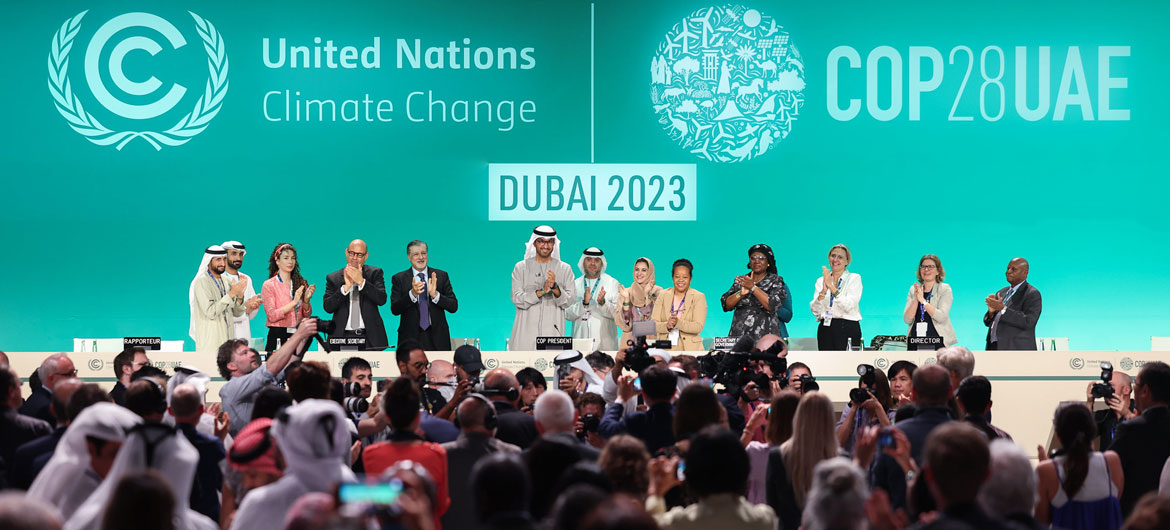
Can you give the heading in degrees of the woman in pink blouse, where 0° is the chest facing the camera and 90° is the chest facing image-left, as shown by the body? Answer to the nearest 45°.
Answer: approximately 315°

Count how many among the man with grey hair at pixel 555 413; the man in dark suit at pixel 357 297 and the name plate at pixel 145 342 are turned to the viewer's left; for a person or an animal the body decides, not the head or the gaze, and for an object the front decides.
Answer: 0

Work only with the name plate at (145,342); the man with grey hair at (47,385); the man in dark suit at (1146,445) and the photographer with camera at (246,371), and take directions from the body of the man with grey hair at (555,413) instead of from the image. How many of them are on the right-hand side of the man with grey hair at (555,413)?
1

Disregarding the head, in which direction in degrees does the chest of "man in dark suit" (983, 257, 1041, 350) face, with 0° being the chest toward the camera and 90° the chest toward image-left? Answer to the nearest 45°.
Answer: approximately 45°

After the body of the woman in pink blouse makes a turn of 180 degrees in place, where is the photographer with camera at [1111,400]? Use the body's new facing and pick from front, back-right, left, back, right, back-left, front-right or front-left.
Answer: back

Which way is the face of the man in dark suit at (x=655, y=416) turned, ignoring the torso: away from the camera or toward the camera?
away from the camera

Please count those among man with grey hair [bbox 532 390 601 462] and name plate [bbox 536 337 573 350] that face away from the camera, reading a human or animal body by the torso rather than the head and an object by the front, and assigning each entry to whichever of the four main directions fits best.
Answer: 1

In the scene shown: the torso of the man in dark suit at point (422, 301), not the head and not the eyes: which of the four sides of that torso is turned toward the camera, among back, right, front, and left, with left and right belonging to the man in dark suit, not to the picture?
front

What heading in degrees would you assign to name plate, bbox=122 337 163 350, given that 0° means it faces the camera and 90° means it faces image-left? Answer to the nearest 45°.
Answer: approximately 0°

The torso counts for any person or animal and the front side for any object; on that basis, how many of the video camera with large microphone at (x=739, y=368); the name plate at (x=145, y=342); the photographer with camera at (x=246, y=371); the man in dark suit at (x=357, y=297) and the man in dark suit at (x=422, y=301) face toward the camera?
3

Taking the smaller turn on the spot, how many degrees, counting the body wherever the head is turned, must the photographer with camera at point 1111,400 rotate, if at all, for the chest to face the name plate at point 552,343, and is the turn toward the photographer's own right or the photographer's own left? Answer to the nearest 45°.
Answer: approximately 45° to the photographer's own right

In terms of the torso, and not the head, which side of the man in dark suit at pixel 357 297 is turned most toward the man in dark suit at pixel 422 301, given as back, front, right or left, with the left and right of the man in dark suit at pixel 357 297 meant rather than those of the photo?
left

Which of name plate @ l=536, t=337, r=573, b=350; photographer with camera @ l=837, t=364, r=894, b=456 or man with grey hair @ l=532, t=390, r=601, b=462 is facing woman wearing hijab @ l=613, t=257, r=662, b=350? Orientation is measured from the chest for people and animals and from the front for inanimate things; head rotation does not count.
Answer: the man with grey hair

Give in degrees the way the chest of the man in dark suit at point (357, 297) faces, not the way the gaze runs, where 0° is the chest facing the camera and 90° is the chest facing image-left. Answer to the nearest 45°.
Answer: approximately 0°
